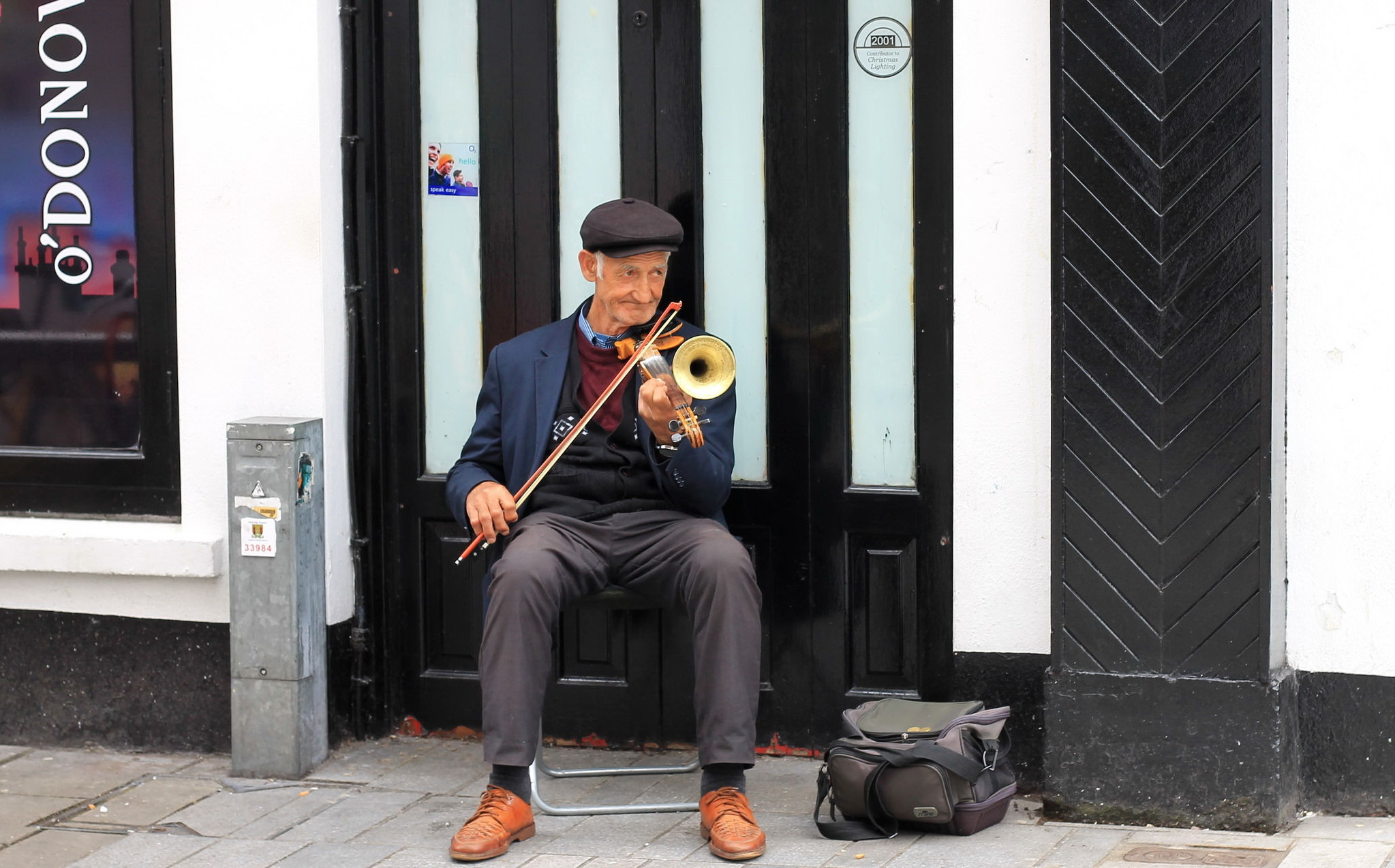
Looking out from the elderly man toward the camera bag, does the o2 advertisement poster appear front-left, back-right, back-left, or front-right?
back-left

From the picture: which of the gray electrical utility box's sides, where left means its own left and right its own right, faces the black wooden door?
left

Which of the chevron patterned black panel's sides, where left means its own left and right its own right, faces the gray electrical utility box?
right

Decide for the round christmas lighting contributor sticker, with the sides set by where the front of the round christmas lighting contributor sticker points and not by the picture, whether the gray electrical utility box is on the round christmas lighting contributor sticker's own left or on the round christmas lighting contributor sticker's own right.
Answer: on the round christmas lighting contributor sticker's own right

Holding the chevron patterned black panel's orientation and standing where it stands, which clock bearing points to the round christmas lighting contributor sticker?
The round christmas lighting contributor sticker is roughly at 4 o'clock from the chevron patterned black panel.
